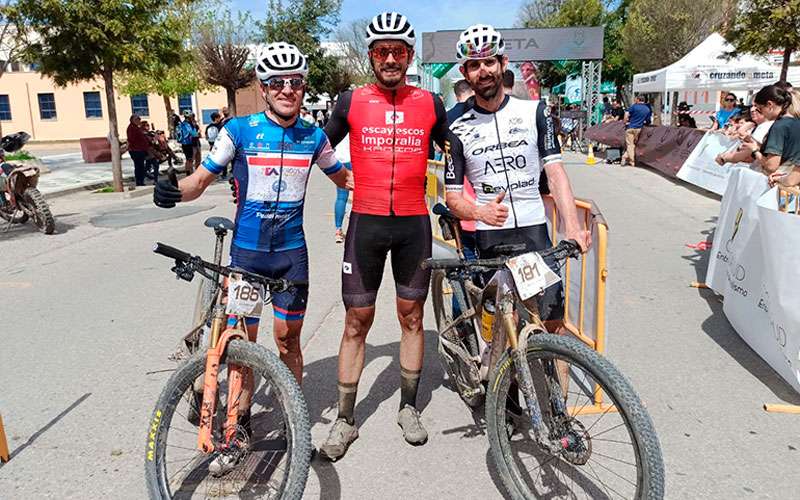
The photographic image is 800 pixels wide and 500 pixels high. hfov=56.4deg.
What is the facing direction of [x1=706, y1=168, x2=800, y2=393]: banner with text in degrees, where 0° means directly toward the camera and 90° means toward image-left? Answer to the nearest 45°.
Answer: approximately 45°

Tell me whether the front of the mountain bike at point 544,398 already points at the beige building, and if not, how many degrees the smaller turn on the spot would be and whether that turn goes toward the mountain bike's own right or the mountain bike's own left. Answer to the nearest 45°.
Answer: approximately 180°

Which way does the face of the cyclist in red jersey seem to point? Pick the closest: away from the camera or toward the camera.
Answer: toward the camera

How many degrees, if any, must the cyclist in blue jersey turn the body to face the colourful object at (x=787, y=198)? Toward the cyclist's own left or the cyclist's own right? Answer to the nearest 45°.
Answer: approximately 90° to the cyclist's own left

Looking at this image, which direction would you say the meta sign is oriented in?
toward the camera

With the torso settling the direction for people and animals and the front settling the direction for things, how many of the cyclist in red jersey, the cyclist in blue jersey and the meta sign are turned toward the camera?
3

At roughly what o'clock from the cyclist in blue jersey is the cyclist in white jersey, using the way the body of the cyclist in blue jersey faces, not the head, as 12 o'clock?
The cyclist in white jersey is roughly at 9 o'clock from the cyclist in blue jersey.

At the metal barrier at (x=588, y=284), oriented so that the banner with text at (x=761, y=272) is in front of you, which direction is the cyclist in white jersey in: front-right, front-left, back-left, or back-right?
back-right

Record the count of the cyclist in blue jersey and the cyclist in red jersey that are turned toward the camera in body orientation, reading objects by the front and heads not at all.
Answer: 2

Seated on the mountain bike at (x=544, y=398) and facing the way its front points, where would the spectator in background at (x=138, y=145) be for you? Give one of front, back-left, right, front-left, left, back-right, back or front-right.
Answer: back

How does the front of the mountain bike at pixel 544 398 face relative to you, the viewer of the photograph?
facing the viewer and to the right of the viewer

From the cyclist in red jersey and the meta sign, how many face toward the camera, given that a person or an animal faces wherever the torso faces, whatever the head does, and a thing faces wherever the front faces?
2

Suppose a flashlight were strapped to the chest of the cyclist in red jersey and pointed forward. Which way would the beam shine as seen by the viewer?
toward the camera

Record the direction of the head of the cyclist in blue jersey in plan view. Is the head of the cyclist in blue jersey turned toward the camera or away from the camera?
toward the camera
